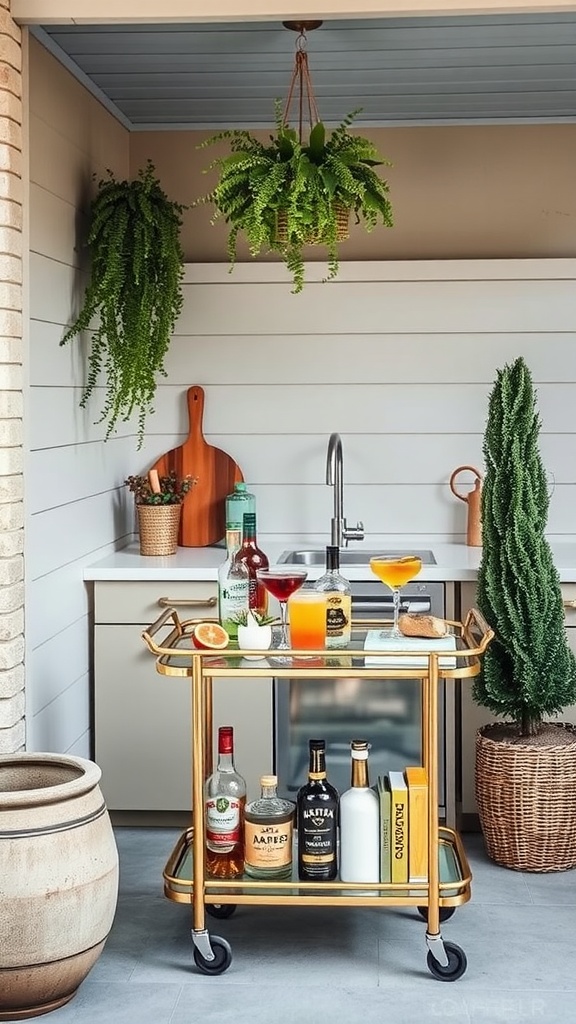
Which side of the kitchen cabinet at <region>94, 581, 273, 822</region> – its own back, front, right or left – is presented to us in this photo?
front

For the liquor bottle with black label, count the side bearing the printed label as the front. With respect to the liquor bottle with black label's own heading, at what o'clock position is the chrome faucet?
The chrome faucet is roughly at 6 o'clock from the liquor bottle with black label.

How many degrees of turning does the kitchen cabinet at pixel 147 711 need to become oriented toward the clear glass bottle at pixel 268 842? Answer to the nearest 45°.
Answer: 0° — it already faces it

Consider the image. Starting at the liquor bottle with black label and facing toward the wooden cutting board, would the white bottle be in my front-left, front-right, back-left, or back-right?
back-right

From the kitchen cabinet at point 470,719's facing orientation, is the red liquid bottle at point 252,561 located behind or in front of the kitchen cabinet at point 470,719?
in front

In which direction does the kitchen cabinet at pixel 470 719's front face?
toward the camera

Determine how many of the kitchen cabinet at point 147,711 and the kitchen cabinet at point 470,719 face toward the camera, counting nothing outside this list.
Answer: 2
